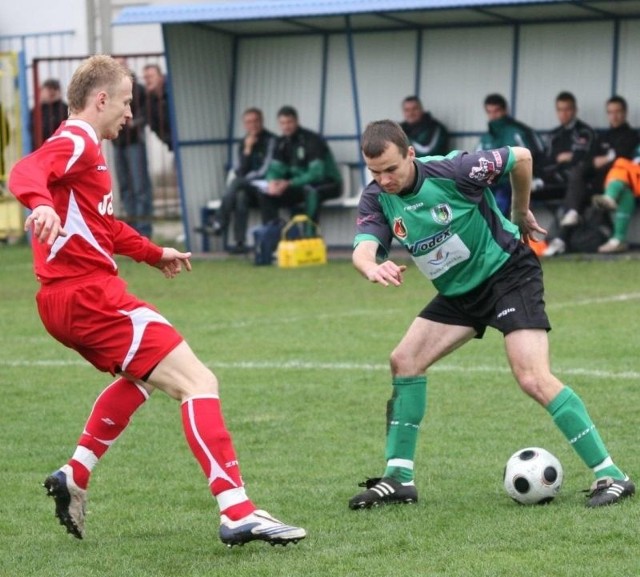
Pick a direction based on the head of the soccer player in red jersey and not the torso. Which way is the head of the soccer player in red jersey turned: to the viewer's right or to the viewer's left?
to the viewer's right

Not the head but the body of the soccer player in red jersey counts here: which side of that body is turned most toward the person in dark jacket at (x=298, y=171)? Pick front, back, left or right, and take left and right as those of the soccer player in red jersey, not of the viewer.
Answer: left

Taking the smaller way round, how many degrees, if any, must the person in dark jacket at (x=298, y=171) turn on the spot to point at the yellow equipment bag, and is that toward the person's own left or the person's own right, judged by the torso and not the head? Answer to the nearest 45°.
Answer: approximately 45° to the person's own left

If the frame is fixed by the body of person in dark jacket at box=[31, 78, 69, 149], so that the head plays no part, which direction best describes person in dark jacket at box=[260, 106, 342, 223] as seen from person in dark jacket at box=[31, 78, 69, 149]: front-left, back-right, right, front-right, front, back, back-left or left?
front-left

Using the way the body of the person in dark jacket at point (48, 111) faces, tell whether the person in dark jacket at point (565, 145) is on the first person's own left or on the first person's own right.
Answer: on the first person's own left

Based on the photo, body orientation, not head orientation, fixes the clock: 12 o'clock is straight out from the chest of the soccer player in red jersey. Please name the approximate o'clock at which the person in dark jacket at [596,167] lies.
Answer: The person in dark jacket is roughly at 10 o'clock from the soccer player in red jersey.

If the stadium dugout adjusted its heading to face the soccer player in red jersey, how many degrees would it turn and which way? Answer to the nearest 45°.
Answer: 0° — it already faces them

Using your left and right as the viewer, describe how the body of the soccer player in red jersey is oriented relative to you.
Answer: facing to the right of the viewer

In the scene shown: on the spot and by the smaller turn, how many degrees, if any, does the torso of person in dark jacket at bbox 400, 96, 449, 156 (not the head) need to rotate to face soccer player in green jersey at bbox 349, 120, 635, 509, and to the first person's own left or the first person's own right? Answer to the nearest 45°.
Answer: approximately 45° to the first person's own left
